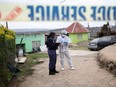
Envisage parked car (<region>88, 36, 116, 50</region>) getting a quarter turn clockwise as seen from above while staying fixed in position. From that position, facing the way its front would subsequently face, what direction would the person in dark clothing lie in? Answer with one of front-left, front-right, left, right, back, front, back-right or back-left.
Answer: back-left

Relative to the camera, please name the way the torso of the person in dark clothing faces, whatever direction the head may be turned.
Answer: to the viewer's right

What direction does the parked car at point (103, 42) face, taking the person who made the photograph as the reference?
facing the viewer and to the left of the viewer
